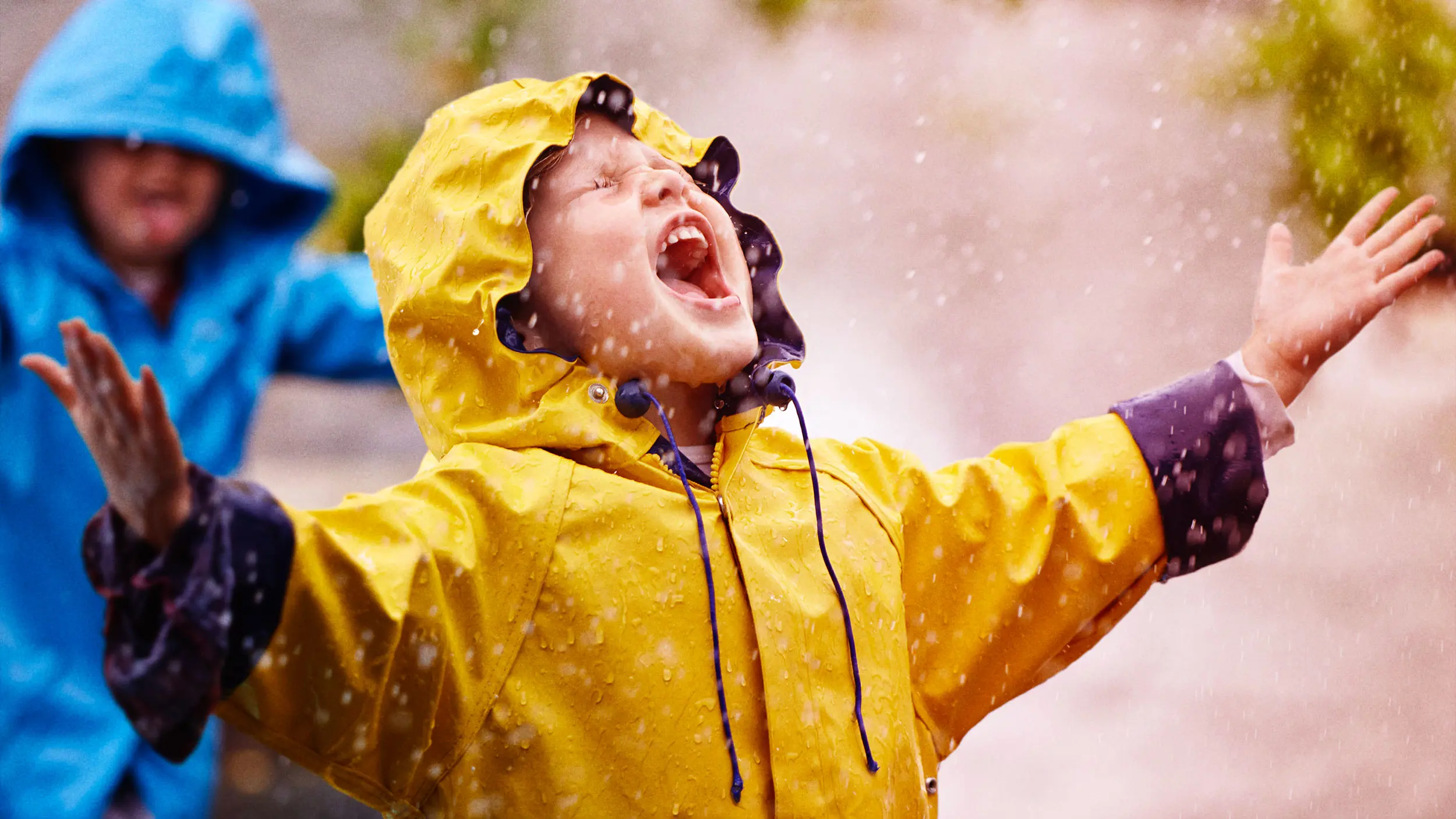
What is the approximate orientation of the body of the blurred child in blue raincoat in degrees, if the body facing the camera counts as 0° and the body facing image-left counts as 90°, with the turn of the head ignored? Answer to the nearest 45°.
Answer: approximately 0°

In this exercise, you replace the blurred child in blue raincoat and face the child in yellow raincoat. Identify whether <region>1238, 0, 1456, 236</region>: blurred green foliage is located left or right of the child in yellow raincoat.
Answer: left

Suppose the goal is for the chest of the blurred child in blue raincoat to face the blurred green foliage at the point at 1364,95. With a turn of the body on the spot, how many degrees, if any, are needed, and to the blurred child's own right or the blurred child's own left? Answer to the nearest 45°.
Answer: approximately 90° to the blurred child's own left

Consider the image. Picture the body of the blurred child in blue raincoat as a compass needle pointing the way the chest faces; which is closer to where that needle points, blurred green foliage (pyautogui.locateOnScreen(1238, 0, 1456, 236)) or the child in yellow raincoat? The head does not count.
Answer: the child in yellow raincoat

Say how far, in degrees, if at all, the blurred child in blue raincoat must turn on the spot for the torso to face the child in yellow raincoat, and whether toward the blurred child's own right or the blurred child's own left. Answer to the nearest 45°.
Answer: approximately 45° to the blurred child's own left
